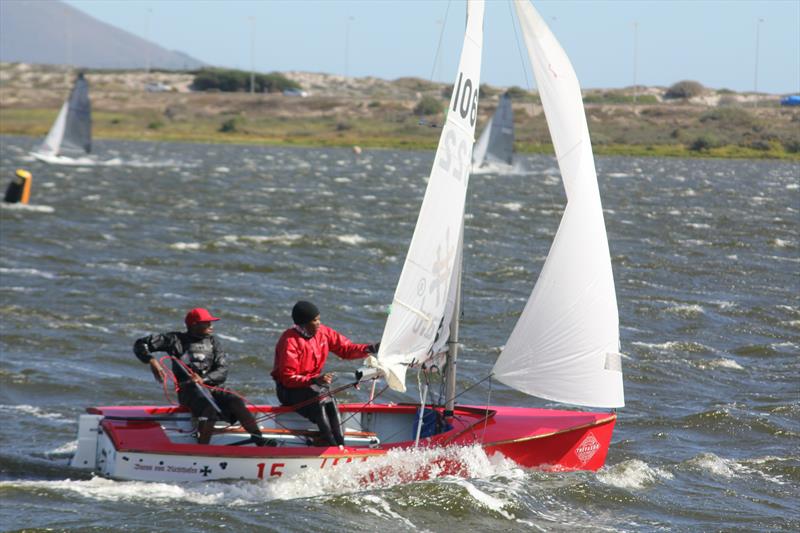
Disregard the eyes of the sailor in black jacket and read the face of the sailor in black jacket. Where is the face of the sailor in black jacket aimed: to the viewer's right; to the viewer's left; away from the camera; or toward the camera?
to the viewer's right

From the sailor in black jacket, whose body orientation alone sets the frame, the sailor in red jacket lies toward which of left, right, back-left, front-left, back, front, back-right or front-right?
front-left

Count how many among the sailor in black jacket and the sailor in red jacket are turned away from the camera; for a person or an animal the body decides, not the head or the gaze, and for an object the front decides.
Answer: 0

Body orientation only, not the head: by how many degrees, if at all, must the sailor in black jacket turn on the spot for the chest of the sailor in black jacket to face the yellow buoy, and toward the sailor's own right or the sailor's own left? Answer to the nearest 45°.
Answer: approximately 135° to the sailor's own left

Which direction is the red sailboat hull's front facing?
to the viewer's right

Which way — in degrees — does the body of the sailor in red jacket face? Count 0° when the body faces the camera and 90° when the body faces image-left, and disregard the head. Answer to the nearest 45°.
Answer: approximately 315°

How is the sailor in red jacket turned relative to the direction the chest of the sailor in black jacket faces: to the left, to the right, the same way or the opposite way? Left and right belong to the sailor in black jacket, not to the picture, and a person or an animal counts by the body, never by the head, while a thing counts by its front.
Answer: the same way

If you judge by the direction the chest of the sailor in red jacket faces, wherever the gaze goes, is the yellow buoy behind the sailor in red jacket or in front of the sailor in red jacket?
behind

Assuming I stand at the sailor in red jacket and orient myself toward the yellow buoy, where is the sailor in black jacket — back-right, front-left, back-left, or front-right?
front-left
